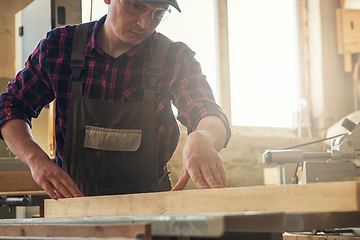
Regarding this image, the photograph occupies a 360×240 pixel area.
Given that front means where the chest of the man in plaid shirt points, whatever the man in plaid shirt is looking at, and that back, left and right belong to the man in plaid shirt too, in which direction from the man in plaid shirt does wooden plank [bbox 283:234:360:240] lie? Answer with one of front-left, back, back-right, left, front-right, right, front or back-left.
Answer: front-left

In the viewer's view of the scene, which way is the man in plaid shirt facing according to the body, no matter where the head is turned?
toward the camera

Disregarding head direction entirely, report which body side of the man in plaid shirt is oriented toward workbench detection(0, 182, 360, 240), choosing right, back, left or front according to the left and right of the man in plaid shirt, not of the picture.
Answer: front

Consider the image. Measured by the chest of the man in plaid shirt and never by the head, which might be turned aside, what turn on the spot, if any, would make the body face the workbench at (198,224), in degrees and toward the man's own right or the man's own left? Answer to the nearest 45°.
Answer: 0° — they already face it

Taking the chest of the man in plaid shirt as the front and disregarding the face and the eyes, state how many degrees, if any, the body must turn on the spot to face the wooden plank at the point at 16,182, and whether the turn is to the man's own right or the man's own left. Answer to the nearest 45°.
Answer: approximately 135° to the man's own right

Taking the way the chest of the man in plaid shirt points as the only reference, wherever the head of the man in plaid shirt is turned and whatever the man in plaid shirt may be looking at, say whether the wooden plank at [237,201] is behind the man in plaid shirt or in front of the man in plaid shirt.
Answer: in front
